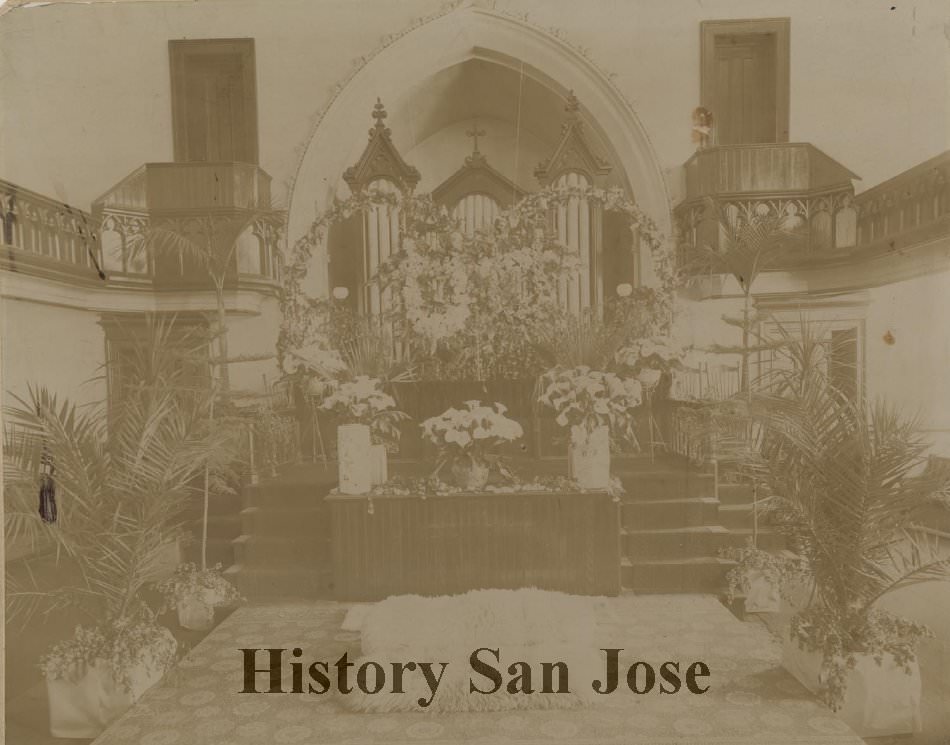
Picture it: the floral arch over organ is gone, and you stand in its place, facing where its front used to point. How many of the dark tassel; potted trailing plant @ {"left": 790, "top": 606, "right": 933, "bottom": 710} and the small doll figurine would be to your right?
1

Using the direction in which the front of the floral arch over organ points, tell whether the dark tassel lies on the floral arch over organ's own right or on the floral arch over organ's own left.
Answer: on the floral arch over organ's own right

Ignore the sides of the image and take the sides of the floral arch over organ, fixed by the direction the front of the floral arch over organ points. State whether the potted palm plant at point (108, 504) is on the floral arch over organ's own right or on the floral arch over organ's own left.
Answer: on the floral arch over organ's own right

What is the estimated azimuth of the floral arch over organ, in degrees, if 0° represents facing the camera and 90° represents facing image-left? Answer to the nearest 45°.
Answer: approximately 0°
